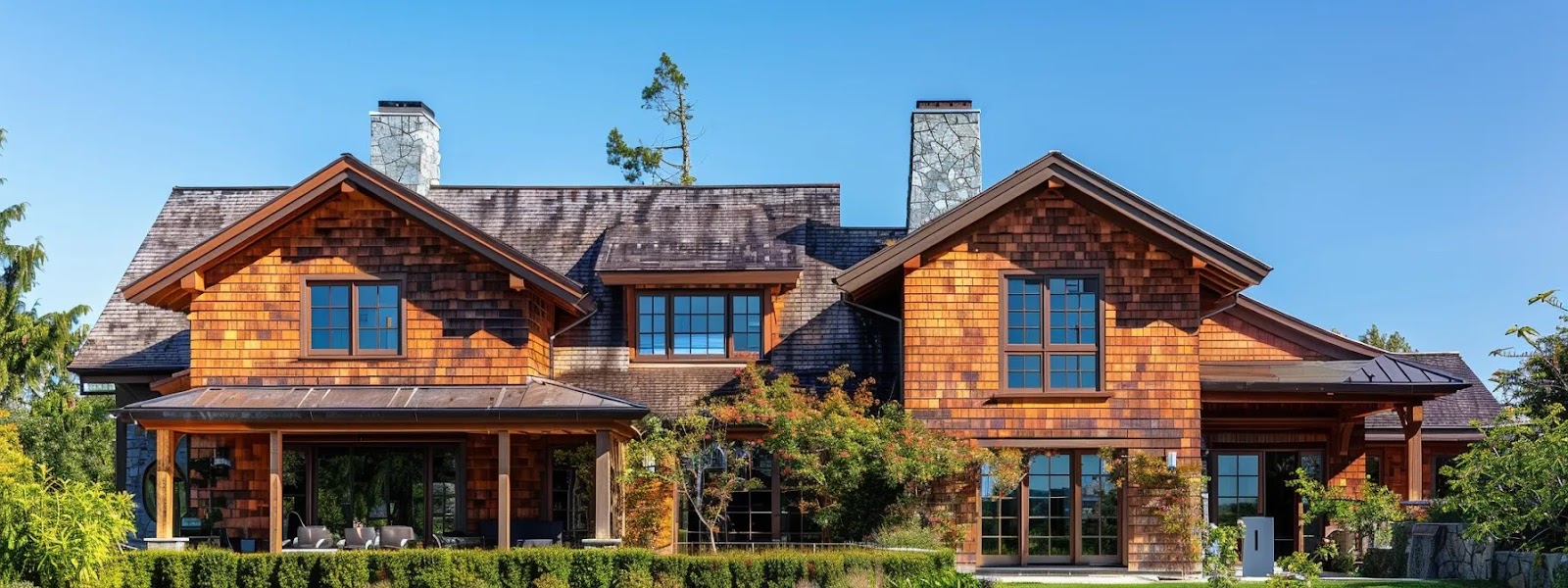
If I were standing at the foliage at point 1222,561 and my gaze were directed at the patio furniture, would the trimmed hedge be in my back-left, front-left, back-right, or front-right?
front-left

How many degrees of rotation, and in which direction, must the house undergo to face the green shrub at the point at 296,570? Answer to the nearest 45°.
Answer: approximately 45° to its right

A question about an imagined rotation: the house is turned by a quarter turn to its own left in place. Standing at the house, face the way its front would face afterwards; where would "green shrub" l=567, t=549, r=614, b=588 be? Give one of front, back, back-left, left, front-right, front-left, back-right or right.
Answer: right

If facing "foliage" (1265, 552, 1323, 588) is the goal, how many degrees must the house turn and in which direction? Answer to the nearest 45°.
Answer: approximately 45° to its left

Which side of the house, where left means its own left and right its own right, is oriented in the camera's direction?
front

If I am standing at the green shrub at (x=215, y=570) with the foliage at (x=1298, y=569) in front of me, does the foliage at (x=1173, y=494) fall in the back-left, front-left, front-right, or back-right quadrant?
front-left

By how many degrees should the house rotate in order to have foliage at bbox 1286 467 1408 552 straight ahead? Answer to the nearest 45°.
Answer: approximately 90° to its left
